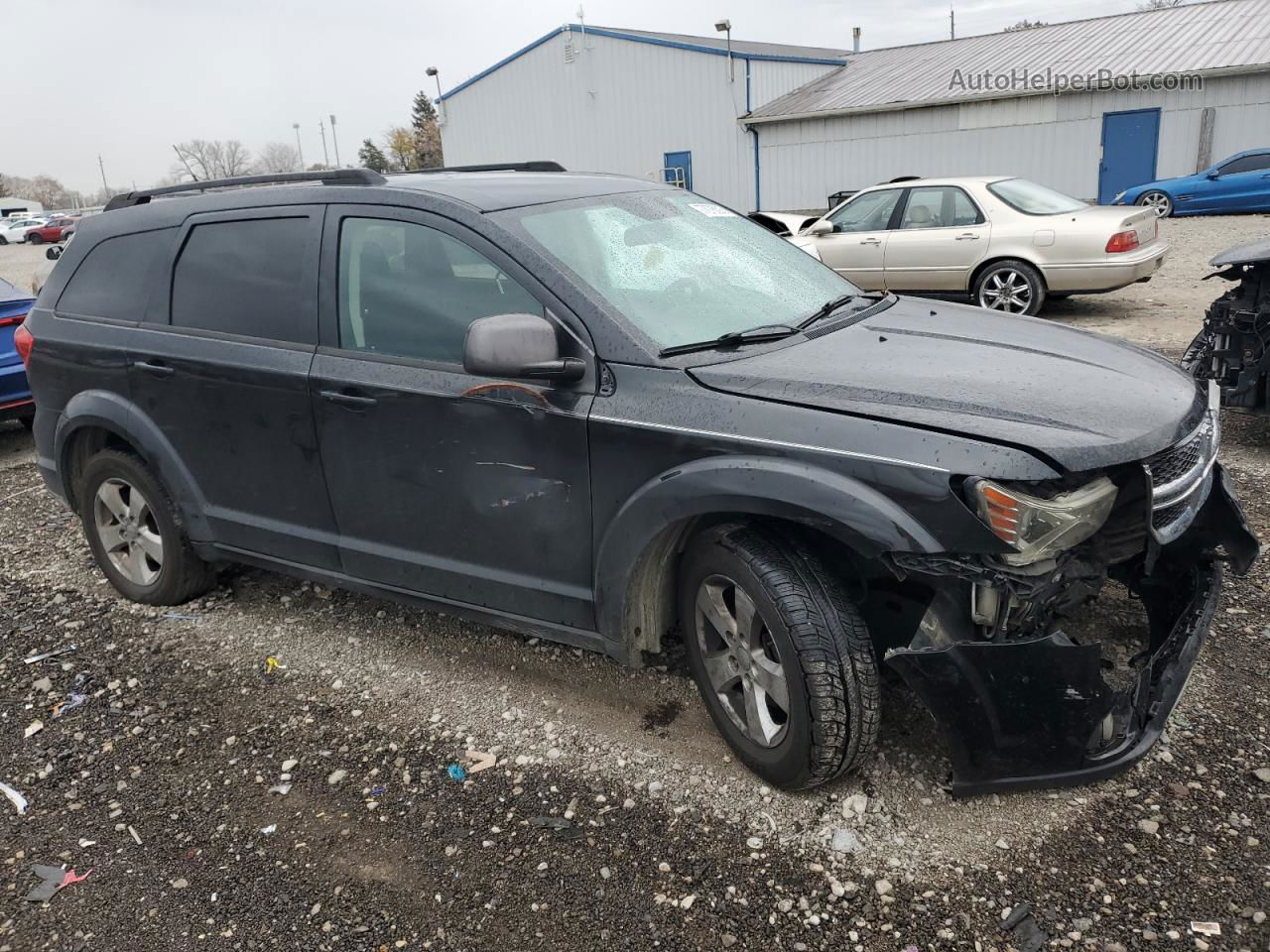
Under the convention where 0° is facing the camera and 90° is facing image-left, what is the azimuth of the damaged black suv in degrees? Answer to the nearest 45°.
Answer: approximately 315°

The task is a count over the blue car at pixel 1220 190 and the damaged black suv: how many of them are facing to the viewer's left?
1

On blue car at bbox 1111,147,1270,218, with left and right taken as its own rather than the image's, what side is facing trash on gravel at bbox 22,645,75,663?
left

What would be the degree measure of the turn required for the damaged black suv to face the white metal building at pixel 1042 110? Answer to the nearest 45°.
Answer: approximately 90° to its left

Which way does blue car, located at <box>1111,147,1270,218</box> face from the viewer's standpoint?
to the viewer's left

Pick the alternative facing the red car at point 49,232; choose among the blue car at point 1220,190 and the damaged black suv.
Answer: the blue car

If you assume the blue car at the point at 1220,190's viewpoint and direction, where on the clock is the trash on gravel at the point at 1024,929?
The trash on gravel is roughly at 9 o'clock from the blue car.

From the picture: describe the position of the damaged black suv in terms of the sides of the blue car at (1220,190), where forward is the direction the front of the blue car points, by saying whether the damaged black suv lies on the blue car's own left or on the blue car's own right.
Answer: on the blue car's own left
